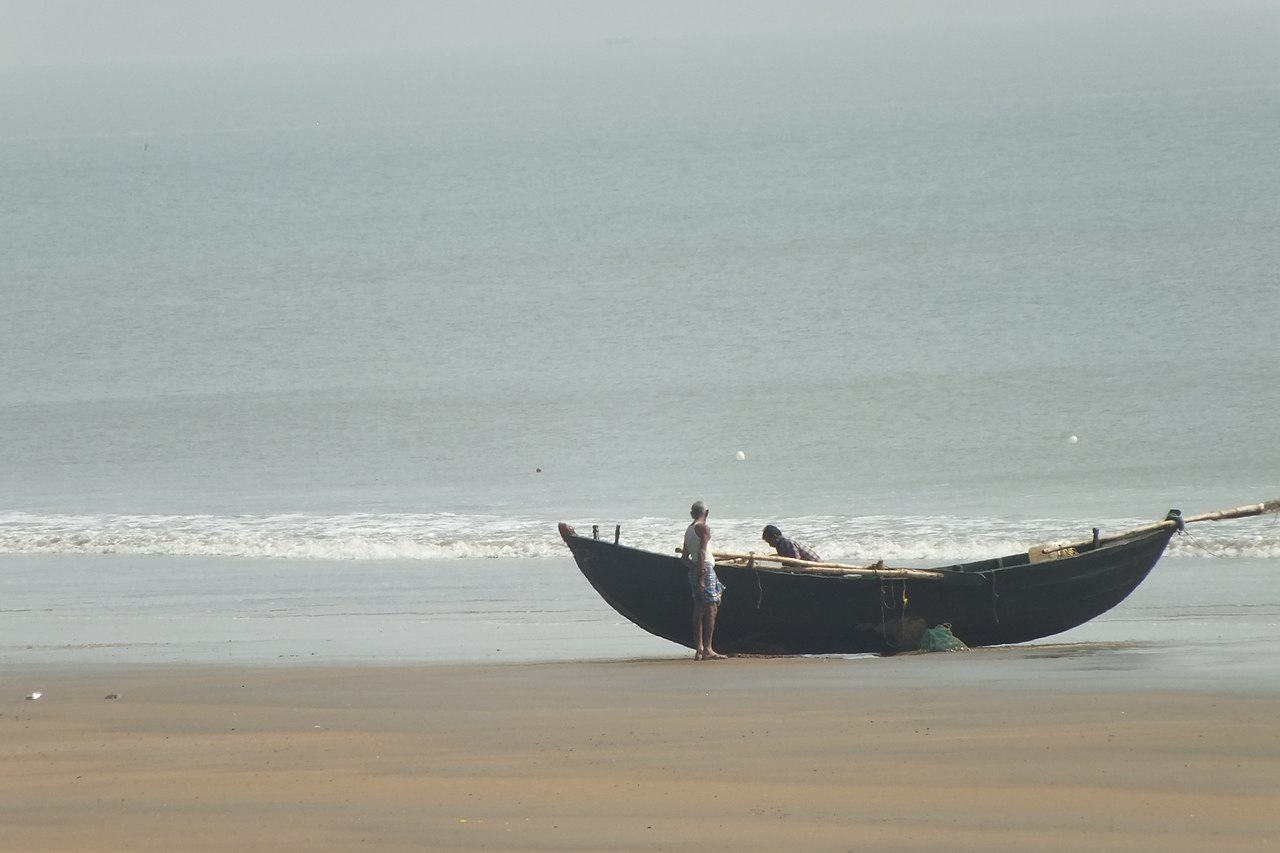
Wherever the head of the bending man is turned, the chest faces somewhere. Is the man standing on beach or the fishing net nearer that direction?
the man standing on beach

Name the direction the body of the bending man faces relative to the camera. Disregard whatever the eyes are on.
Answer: to the viewer's left

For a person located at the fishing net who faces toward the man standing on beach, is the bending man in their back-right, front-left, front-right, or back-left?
front-right

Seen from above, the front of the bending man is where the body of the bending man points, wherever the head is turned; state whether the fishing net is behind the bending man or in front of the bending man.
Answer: behind

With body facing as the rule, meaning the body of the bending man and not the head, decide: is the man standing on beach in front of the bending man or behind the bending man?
in front
